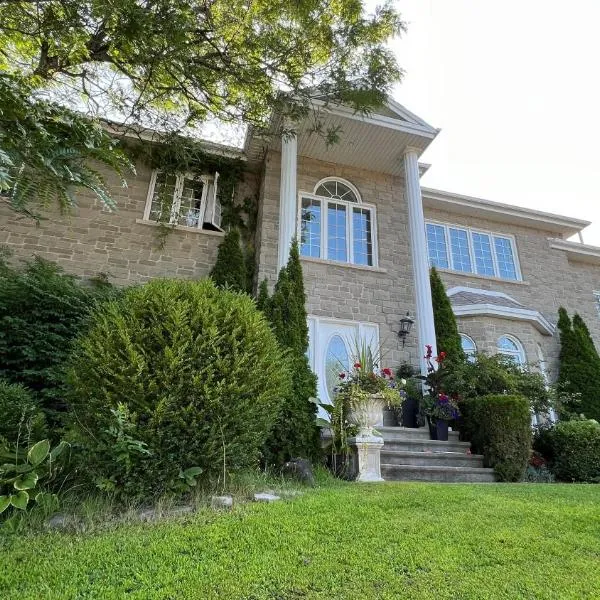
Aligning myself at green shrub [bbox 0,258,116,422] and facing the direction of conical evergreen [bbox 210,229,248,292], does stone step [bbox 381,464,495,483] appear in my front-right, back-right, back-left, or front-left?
front-right

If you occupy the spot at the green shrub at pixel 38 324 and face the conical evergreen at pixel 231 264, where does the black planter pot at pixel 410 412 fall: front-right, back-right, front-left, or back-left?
front-right

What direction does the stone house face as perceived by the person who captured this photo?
facing the viewer and to the right of the viewer

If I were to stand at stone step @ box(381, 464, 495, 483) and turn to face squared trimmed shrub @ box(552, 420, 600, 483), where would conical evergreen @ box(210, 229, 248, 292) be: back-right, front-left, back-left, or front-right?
back-left
